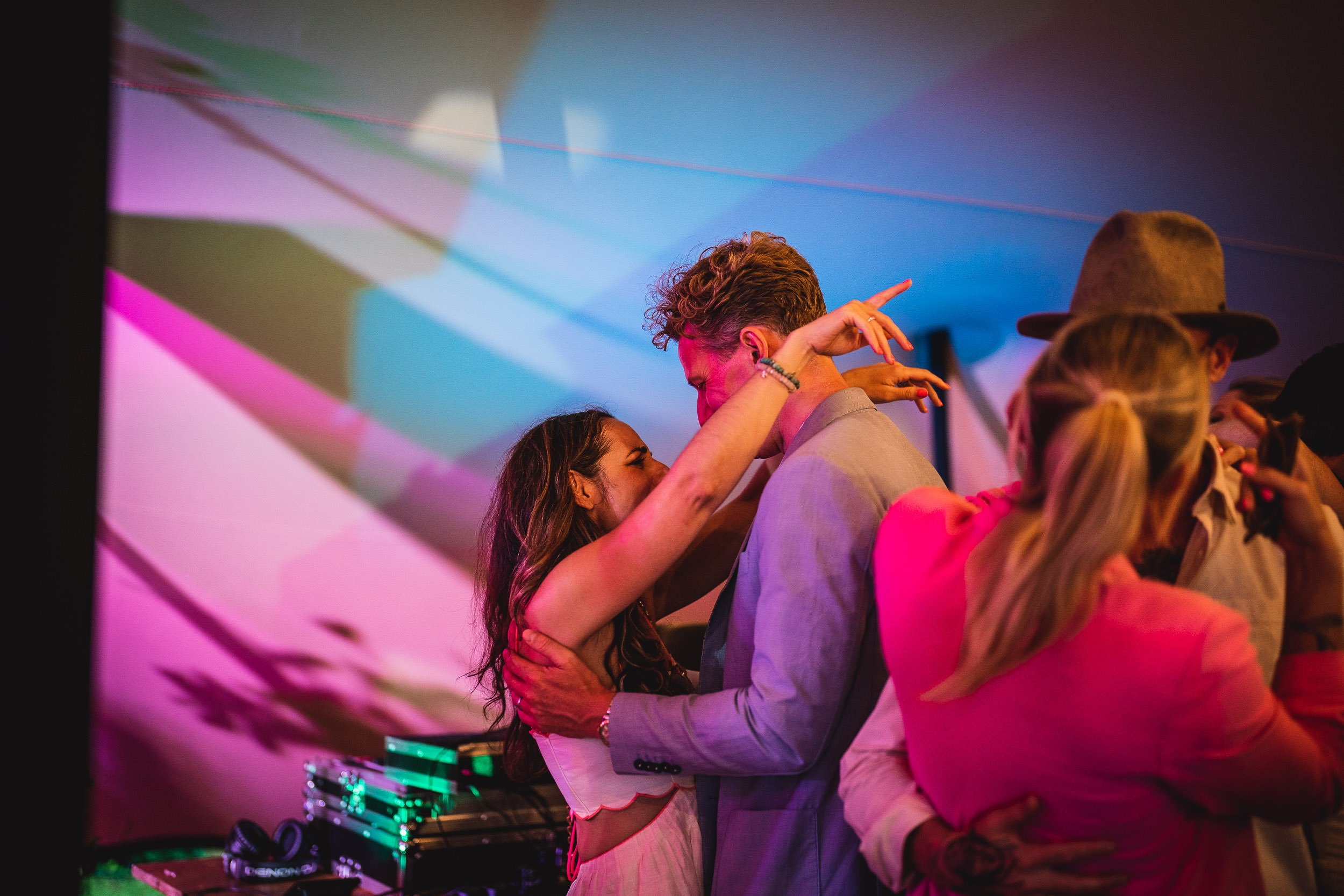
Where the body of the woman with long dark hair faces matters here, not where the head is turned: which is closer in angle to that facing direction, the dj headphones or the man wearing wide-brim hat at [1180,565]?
the man wearing wide-brim hat

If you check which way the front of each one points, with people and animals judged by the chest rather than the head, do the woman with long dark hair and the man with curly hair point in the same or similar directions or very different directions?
very different directions

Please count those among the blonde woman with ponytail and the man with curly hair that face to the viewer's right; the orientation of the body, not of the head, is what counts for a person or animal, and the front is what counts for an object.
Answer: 0

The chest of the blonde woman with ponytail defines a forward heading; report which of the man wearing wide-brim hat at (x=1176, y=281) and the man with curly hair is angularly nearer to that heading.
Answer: the man wearing wide-brim hat

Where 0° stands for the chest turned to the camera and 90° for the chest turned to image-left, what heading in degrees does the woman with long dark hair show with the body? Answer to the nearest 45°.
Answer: approximately 270°

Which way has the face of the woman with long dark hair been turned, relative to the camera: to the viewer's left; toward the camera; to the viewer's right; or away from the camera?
to the viewer's right

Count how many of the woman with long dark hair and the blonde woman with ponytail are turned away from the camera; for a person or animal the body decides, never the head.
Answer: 1

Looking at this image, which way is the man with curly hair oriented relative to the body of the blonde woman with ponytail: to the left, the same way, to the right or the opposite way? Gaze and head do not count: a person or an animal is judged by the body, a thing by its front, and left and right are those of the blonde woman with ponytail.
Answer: to the left

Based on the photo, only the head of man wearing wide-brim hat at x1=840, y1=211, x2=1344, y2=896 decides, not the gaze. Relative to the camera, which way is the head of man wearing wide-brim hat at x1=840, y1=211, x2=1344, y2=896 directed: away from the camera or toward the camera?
toward the camera

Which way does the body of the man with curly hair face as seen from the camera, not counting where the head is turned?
to the viewer's left

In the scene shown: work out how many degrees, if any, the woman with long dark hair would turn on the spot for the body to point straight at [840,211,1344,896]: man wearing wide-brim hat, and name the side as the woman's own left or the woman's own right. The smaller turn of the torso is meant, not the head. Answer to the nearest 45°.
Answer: approximately 45° to the woman's own right

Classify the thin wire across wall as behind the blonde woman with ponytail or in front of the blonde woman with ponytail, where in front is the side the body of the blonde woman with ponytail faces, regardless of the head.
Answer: in front

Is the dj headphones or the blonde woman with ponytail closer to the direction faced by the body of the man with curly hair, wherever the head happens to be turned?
the dj headphones

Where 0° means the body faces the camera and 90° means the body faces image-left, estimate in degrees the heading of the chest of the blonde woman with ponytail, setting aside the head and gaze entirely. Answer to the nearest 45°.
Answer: approximately 180°
